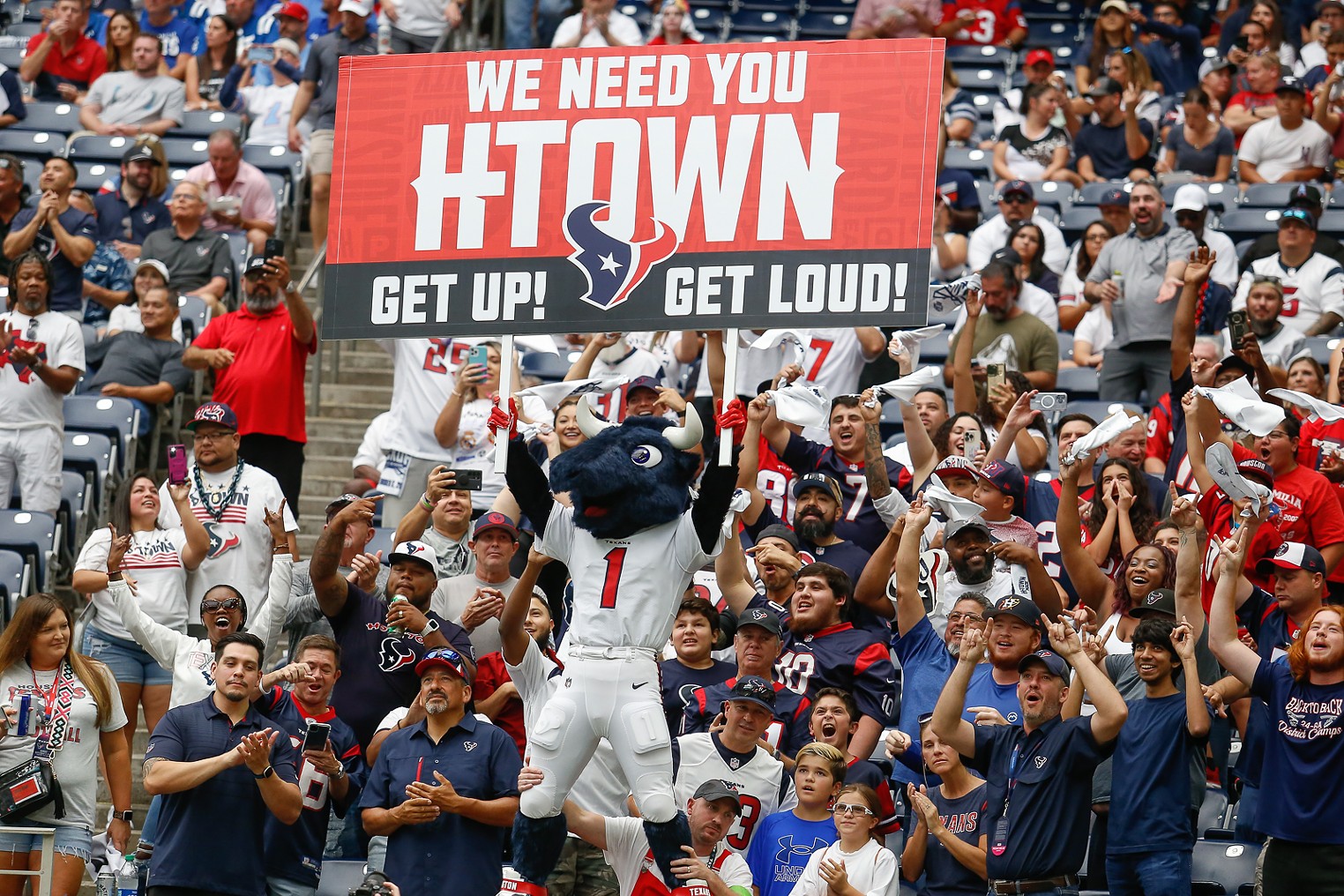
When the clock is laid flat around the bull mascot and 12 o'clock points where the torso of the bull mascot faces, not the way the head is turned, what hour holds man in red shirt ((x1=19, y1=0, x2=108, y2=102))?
The man in red shirt is roughly at 5 o'clock from the bull mascot.

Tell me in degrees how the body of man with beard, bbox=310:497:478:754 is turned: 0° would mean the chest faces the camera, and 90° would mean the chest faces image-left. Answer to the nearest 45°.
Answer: approximately 0°

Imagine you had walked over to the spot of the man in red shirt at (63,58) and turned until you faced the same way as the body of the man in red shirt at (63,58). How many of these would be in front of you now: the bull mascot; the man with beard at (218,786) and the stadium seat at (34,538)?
3

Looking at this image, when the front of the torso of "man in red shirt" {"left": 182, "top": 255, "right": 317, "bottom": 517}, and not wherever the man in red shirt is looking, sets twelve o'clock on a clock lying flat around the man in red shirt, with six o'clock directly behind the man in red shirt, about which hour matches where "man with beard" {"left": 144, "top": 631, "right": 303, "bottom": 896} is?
The man with beard is roughly at 12 o'clock from the man in red shirt.

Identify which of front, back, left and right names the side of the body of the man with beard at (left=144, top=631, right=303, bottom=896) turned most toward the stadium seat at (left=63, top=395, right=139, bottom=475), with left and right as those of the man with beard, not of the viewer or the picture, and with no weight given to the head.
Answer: back
